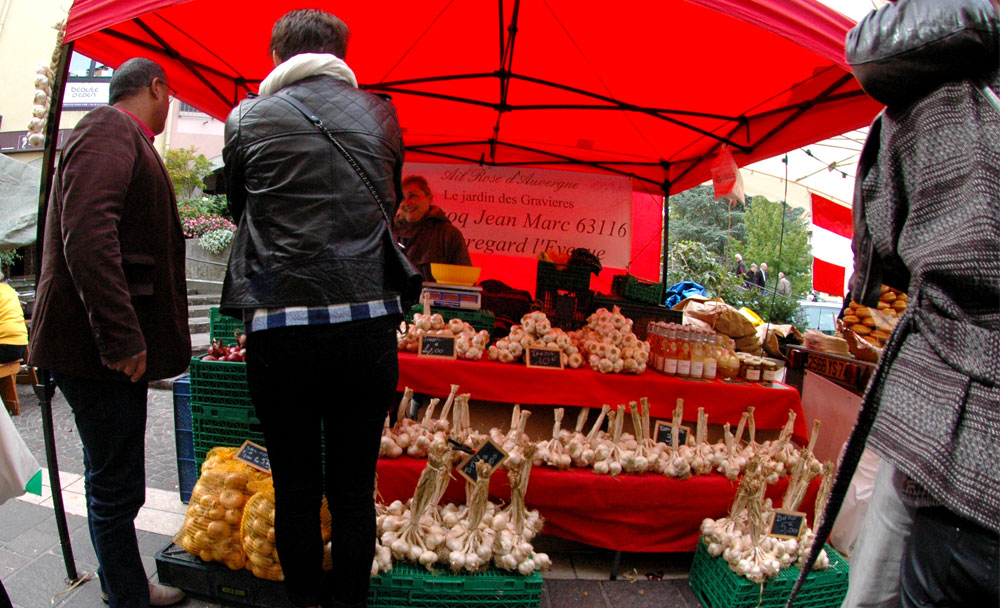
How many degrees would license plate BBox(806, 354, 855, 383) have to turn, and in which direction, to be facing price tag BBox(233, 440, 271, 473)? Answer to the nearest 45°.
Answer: approximately 45° to its right

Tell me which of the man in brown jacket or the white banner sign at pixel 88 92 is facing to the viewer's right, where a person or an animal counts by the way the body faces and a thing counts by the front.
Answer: the man in brown jacket

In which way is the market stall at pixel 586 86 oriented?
toward the camera

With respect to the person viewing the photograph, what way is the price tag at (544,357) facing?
facing the viewer

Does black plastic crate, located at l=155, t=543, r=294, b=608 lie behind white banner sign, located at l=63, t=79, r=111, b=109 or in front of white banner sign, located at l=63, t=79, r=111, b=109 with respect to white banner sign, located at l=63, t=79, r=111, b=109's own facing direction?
in front

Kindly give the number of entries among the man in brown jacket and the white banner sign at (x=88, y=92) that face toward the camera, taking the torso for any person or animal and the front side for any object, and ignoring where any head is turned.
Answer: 1

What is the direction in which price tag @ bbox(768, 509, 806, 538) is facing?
toward the camera

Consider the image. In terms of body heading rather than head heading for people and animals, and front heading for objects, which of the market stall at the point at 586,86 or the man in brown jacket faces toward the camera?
the market stall

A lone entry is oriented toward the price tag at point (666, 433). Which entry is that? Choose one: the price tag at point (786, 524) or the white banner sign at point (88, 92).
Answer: the white banner sign

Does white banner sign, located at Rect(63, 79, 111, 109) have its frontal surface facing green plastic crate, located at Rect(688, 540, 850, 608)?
yes

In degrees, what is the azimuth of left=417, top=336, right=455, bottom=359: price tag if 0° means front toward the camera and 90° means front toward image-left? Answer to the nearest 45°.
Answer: approximately 0°

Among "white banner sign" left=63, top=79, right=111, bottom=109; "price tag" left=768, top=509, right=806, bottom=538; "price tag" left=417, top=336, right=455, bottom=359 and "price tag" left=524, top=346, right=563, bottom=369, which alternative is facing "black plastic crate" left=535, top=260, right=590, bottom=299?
the white banner sign

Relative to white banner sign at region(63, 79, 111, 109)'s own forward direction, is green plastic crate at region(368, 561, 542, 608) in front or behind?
in front

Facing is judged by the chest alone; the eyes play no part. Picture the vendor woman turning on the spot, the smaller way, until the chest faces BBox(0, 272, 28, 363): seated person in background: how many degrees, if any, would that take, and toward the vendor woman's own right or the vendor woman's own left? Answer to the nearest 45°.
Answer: approximately 45° to the vendor woman's own right

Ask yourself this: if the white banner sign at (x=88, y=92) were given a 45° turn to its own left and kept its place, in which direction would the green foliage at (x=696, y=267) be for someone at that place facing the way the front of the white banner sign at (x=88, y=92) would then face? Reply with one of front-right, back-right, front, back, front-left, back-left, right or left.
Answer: front

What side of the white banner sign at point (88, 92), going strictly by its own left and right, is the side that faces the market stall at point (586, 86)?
front

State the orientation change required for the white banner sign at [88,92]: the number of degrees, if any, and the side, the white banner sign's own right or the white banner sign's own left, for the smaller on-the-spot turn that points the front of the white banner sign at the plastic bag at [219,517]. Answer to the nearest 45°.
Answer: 0° — it already faces it
